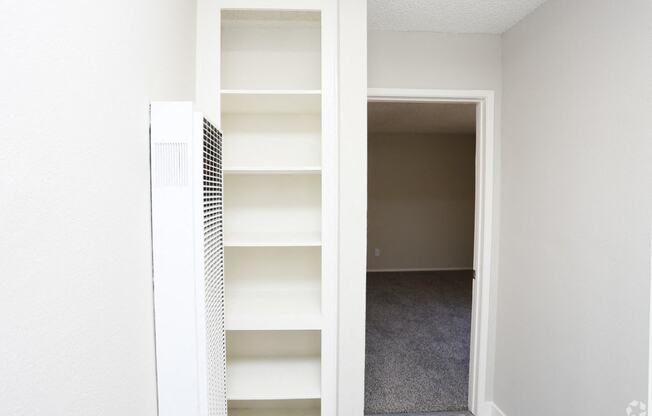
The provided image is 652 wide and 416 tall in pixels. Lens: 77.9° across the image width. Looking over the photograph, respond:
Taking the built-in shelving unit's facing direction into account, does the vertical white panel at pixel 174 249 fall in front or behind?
in front

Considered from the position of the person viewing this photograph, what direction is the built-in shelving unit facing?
facing the viewer
